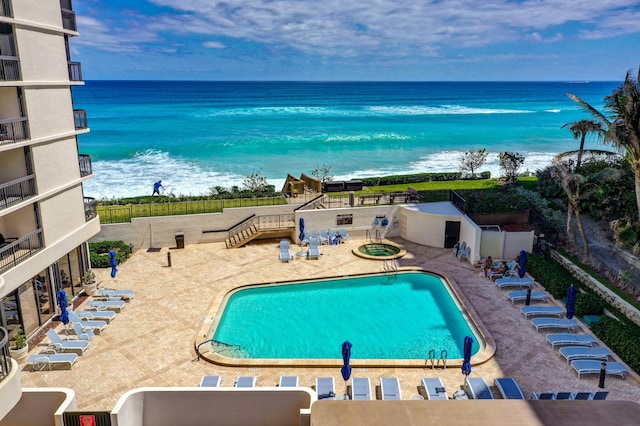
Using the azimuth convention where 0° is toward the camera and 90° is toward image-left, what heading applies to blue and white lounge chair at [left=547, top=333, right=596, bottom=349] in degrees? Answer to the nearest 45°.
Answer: approximately 90°

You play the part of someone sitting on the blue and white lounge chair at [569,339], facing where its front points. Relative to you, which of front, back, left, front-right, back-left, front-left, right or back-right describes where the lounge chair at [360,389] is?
front-left

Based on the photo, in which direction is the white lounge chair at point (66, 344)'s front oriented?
to the viewer's right

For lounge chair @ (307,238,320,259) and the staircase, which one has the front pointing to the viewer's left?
the staircase

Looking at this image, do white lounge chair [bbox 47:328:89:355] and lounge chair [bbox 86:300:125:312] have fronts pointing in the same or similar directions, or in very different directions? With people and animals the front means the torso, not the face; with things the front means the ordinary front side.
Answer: same or similar directions

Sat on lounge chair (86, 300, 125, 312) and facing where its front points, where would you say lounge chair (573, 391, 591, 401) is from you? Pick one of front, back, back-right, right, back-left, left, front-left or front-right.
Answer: front-right

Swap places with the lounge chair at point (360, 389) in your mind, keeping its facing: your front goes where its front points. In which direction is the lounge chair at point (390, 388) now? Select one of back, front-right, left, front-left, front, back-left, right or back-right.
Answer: right

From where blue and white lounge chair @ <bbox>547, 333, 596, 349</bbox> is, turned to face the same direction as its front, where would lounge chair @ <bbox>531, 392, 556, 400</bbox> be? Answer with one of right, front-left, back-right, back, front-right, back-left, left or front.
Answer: left

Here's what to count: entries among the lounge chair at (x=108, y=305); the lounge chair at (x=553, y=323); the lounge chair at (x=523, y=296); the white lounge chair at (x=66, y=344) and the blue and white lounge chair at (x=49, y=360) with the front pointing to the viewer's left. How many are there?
2

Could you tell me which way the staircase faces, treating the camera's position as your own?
facing to the left of the viewer

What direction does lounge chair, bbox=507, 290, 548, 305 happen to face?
to the viewer's left

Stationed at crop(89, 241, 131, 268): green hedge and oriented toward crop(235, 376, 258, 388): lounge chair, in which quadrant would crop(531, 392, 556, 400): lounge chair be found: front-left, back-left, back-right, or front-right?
front-left

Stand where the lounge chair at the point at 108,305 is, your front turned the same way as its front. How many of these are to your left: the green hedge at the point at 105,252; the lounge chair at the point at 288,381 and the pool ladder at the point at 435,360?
1

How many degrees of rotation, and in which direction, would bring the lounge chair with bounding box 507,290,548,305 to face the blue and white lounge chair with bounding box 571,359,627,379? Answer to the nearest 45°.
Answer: approximately 135° to its left

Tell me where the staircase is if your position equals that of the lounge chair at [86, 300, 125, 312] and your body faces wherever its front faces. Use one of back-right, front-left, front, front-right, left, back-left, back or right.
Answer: front-left

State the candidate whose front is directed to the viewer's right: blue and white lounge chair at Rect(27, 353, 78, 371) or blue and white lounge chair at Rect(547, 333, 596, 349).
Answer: blue and white lounge chair at Rect(27, 353, 78, 371)

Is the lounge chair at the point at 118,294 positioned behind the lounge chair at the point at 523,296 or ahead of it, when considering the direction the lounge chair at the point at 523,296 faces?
ahead

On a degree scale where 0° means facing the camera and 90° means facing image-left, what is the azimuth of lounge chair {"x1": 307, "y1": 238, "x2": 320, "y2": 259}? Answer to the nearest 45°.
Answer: approximately 0°

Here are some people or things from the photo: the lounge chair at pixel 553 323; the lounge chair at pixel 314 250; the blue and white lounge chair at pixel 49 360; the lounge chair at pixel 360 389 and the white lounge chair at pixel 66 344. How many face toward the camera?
1
